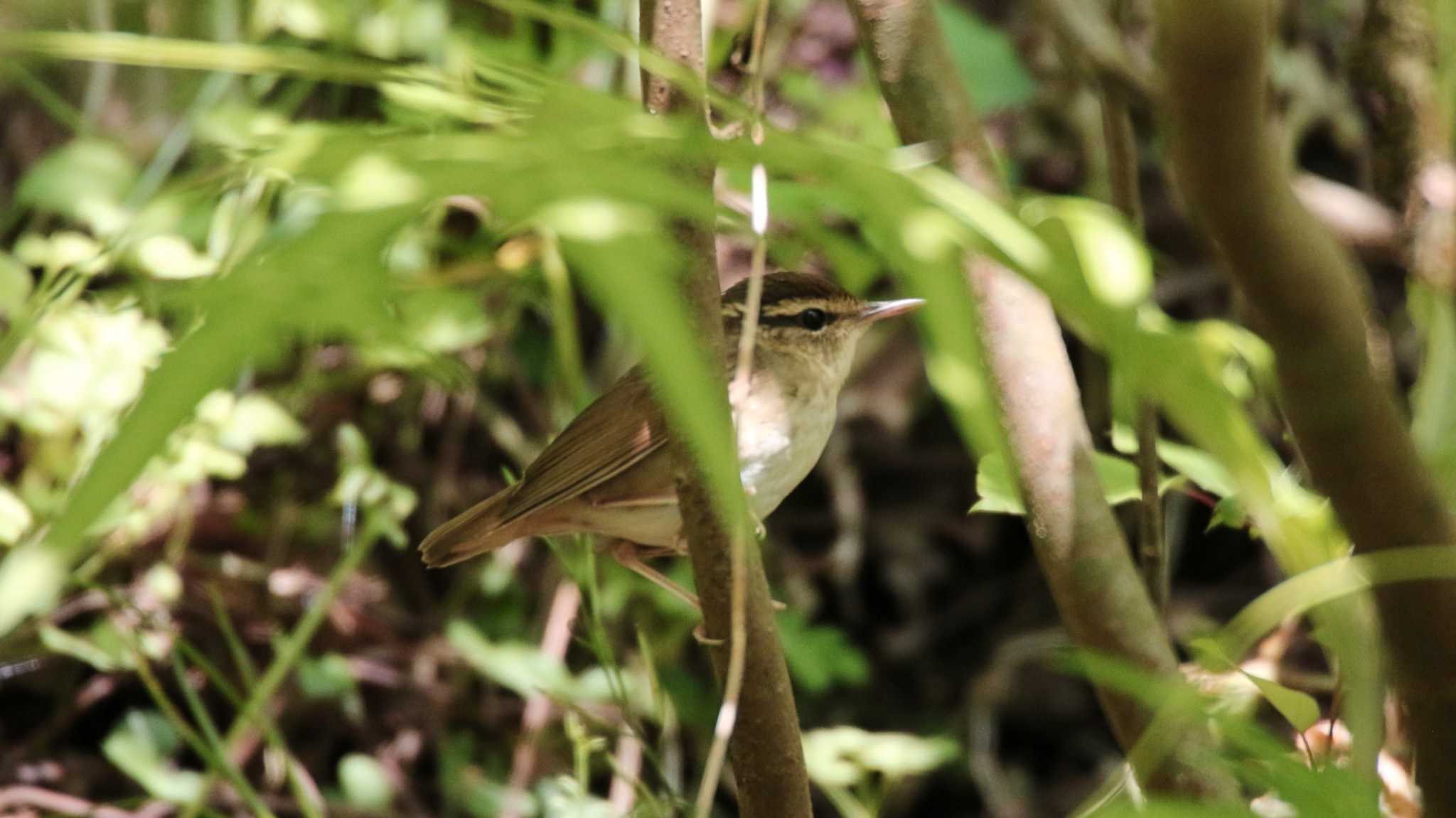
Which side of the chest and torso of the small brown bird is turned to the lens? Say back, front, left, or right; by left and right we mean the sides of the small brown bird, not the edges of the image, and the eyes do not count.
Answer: right

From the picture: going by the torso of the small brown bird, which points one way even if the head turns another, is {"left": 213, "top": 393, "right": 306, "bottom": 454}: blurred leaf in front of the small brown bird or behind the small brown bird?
behind

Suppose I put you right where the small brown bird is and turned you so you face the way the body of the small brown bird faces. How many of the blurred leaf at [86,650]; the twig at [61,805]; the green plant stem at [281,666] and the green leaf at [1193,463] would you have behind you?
3

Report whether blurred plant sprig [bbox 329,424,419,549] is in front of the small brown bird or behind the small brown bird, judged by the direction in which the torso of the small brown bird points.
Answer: behind

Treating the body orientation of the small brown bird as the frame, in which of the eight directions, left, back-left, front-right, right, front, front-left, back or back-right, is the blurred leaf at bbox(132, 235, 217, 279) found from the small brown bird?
back

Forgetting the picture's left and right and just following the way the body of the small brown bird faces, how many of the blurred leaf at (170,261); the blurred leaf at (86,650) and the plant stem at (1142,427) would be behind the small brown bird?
2

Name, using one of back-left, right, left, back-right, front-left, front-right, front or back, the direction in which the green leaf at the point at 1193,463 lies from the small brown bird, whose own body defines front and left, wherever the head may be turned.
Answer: front-right

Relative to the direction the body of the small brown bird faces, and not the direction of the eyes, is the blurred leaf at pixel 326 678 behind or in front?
behind
